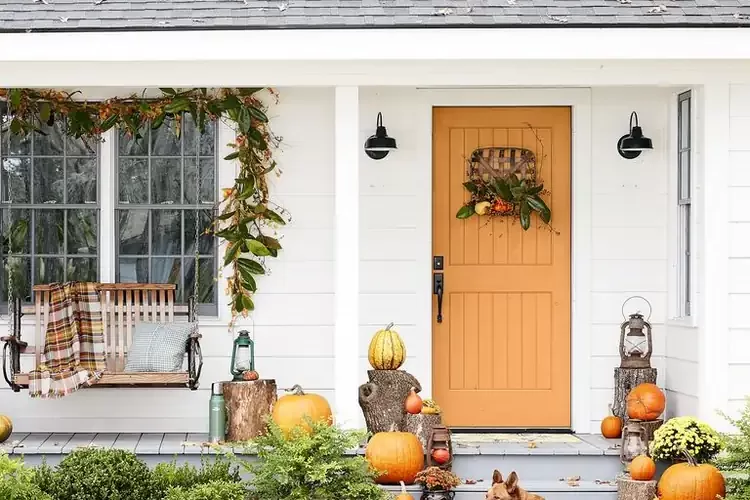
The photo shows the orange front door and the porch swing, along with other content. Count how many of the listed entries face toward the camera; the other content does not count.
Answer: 2

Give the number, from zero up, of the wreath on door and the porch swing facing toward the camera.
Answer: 2

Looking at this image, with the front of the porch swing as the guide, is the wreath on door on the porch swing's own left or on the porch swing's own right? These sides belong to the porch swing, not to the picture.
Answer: on the porch swing's own left

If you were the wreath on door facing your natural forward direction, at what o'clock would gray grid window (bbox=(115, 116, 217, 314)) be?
The gray grid window is roughly at 3 o'clock from the wreath on door.

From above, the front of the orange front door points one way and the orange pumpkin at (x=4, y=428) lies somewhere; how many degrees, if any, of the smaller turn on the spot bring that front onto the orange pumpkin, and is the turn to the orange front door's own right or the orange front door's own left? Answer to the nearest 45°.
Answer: approximately 90° to the orange front door's own right

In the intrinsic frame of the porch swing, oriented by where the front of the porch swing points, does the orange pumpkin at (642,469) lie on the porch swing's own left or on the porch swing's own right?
on the porch swing's own left

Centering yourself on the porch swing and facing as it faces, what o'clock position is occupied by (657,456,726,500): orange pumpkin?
The orange pumpkin is roughly at 10 o'clock from the porch swing.

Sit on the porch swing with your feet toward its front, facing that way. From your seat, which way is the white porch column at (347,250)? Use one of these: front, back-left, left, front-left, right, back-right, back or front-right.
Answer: front-left

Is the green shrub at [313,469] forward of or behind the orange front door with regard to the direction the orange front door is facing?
forward

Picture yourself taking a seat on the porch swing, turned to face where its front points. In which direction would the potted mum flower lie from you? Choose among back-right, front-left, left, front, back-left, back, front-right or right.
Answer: front-left

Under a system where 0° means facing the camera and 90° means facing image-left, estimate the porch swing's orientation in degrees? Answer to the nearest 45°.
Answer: approximately 0°

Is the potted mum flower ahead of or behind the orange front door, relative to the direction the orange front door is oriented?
ahead

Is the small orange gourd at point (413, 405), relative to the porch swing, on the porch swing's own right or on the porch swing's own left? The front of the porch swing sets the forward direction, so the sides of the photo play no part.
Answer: on the porch swing's own left
